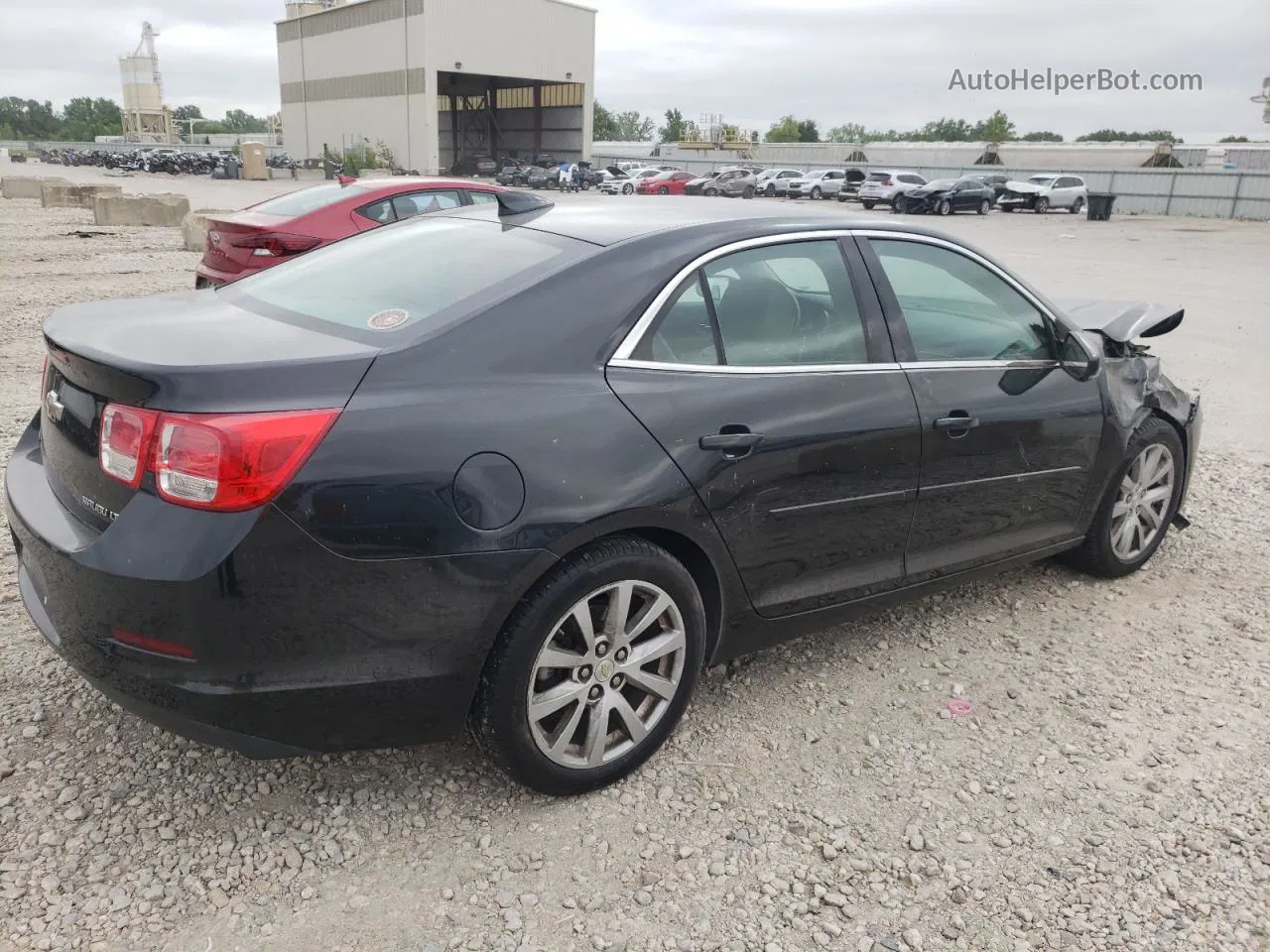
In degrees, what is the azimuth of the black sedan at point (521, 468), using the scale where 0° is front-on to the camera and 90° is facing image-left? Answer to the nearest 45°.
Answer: approximately 225°

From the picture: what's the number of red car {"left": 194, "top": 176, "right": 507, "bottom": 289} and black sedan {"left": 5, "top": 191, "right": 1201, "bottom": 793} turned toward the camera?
0

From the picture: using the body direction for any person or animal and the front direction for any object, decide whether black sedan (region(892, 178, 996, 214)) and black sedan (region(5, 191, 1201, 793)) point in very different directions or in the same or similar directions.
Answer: very different directions

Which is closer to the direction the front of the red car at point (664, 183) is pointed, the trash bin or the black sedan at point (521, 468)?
the black sedan

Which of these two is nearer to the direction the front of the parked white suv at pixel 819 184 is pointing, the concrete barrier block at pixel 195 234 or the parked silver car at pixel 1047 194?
the concrete barrier block

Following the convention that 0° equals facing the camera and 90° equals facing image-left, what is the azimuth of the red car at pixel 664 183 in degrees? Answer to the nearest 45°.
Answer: approximately 45°

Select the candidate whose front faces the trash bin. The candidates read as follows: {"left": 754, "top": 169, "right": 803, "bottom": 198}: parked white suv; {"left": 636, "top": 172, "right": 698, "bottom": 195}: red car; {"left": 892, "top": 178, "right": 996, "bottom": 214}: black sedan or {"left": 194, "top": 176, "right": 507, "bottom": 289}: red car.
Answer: {"left": 194, "top": 176, "right": 507, "bottom": 289}: red car

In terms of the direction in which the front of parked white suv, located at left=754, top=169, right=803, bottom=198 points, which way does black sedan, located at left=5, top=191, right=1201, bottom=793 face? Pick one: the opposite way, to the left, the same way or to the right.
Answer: the opposite way

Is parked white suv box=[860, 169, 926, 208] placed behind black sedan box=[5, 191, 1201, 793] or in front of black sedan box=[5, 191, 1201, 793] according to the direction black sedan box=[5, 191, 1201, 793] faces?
in front

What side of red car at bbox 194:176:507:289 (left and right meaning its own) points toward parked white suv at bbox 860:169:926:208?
front

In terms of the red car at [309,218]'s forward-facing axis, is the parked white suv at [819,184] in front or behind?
in front
